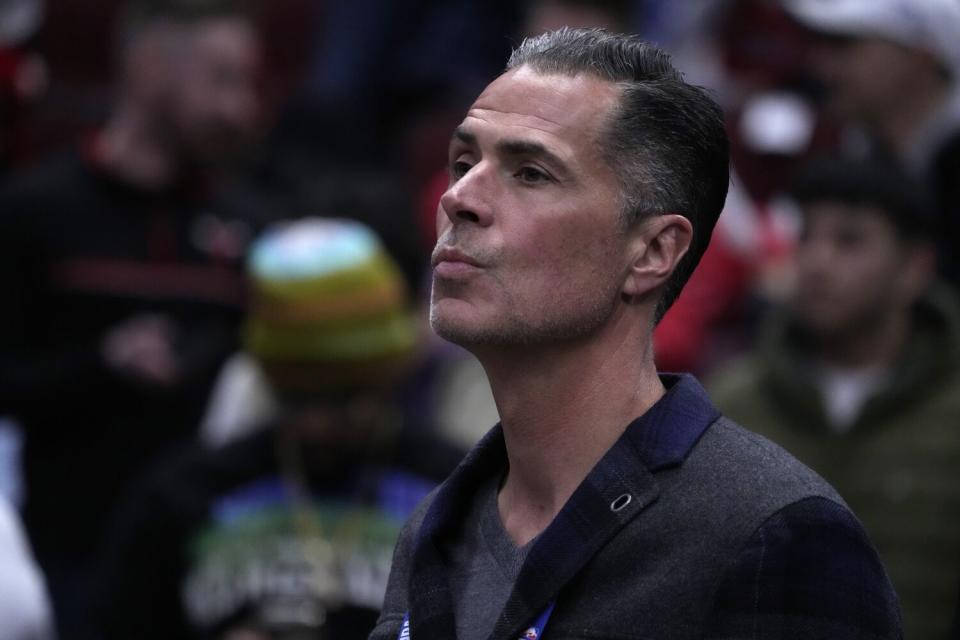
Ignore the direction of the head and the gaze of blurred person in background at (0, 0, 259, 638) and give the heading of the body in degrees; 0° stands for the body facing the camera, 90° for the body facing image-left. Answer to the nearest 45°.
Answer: approximately 315°

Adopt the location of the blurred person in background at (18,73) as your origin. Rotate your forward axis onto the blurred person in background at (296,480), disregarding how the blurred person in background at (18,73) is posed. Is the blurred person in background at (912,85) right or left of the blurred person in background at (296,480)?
left

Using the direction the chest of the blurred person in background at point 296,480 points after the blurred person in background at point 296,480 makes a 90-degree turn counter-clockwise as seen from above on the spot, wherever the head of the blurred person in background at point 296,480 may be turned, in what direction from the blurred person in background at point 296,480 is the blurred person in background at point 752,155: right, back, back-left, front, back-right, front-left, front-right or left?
front-left

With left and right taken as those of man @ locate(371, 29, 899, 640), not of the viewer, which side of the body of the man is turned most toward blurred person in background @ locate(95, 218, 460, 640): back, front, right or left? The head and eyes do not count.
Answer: right

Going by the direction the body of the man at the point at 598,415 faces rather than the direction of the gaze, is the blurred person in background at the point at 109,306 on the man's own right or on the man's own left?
on the man's own right

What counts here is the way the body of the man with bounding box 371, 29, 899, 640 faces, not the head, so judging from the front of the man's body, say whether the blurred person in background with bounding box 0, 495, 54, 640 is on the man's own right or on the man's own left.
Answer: on the man's own right

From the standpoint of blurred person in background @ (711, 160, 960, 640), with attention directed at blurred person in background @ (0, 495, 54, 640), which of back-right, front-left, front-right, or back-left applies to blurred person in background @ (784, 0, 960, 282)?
back-right

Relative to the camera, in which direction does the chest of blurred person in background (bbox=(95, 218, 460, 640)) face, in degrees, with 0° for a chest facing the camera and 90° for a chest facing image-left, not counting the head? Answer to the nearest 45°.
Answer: approximately 0°

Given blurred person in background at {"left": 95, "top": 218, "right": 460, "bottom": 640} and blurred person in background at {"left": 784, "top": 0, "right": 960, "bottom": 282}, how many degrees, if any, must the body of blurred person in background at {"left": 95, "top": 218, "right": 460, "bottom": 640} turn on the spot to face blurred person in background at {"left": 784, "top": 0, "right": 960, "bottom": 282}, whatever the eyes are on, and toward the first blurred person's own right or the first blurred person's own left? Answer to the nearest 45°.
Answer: approximately 135° to the first blurred person's own left
